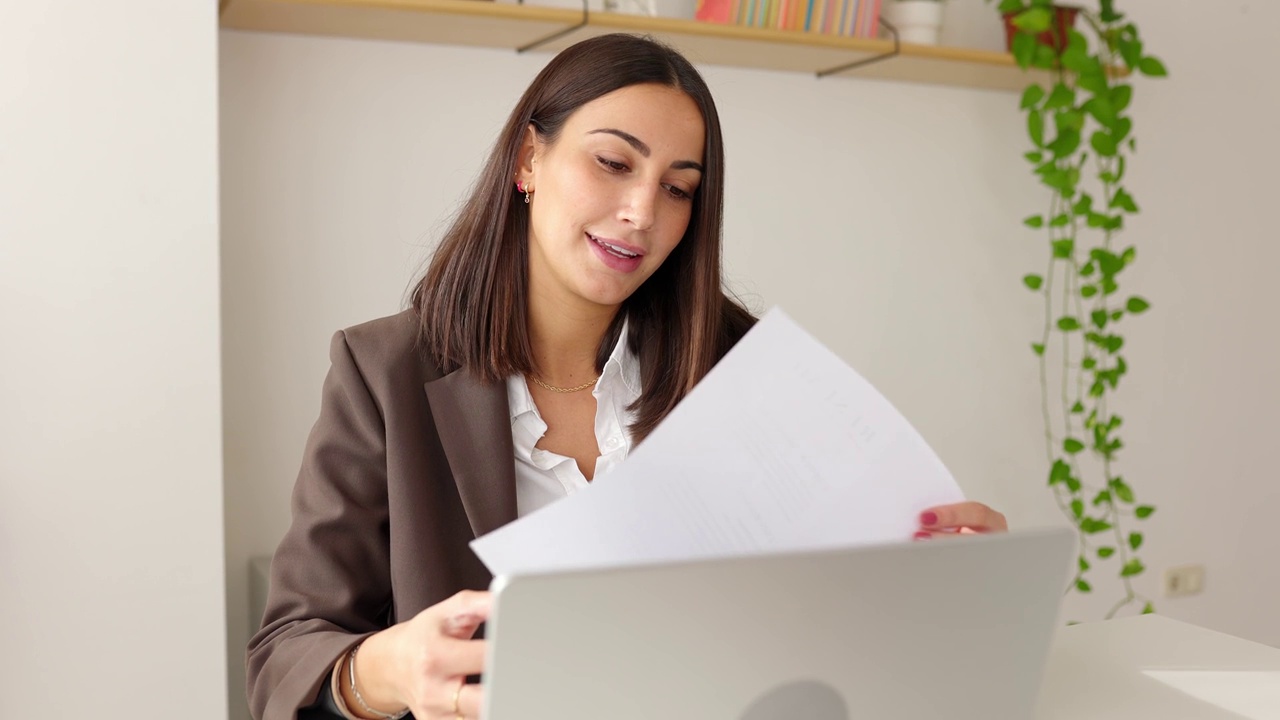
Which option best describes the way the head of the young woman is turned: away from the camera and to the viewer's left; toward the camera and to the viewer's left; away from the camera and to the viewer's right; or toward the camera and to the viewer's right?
toward the camera and to the viewer's right
